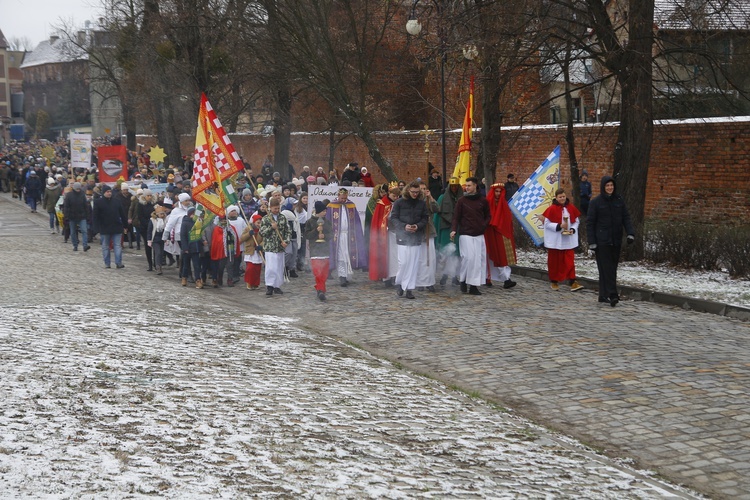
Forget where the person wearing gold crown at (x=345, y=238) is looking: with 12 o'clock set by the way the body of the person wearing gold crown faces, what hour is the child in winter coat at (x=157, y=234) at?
The child in winter coat is roughly at 4 o'clock from the person wearing gold crown.

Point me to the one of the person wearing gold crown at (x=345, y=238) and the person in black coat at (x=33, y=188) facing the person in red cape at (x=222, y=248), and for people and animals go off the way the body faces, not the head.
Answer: the person in black coat

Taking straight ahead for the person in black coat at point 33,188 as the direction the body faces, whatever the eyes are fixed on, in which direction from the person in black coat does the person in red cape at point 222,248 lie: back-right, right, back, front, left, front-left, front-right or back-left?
front

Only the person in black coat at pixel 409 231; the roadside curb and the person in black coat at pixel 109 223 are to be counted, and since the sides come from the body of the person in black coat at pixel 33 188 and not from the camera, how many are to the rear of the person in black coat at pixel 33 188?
0

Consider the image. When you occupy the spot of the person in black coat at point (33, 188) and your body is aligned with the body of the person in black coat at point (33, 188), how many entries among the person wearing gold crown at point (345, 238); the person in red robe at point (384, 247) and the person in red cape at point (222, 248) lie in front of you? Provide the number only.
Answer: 3

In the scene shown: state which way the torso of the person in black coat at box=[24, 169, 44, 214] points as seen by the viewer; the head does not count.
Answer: toward the camera

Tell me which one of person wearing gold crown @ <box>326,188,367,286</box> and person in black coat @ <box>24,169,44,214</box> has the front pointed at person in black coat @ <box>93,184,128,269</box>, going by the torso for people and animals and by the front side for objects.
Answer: person in black coat @ <box>24,169,44,214</box>

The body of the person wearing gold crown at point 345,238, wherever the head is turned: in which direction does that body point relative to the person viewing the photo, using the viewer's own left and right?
facing the viewer

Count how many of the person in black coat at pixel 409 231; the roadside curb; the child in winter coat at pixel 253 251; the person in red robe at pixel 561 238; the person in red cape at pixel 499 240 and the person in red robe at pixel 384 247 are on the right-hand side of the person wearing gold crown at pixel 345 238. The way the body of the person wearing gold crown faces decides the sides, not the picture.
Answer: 1

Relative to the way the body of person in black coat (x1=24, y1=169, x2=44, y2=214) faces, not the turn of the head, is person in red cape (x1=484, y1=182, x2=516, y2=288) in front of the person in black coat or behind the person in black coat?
in front

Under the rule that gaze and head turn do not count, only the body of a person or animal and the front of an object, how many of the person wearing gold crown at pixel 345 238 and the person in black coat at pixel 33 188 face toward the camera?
2

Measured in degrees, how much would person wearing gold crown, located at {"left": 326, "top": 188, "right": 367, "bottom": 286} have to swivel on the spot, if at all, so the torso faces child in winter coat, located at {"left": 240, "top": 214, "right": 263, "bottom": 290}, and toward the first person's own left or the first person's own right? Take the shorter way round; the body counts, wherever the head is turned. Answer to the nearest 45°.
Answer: approximately 90° to the first person's own right

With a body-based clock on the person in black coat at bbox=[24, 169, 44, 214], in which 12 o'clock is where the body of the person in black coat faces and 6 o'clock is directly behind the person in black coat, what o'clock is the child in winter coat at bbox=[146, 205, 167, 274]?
The child in winter coat is roughly at 12 o'clock from the person in black coat.

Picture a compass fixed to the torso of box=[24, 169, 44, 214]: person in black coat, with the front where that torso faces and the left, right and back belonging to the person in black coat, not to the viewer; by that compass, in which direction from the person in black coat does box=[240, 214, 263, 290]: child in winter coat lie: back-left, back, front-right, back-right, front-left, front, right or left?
front

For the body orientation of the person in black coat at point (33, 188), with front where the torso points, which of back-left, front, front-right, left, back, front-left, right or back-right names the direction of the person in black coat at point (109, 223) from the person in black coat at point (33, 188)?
front
